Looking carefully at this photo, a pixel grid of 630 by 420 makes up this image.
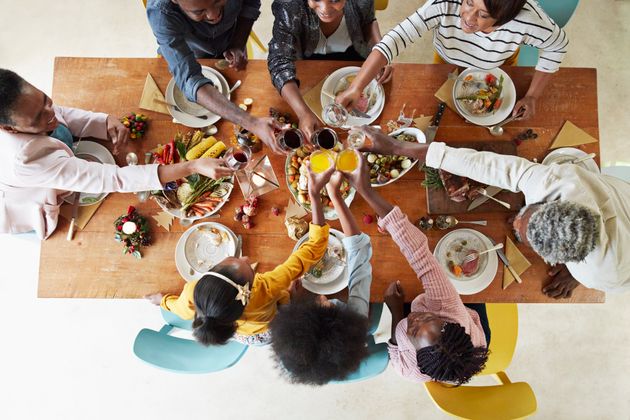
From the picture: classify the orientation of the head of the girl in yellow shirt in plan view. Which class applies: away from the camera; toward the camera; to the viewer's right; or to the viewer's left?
away from the camera

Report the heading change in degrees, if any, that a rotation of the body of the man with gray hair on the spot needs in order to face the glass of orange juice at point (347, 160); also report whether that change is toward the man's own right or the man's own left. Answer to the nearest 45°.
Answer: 0° — they already face it

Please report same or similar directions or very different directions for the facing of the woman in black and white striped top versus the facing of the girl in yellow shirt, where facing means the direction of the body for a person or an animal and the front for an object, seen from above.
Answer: very different directions

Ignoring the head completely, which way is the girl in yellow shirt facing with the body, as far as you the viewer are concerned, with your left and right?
facing away from the viewer

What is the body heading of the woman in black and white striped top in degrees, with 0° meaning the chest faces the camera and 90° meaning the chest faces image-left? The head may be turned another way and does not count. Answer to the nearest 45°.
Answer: approximately 0°

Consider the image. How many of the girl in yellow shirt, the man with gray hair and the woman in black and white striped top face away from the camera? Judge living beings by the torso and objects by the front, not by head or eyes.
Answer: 1

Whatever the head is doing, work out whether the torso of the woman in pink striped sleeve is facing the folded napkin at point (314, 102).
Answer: yes

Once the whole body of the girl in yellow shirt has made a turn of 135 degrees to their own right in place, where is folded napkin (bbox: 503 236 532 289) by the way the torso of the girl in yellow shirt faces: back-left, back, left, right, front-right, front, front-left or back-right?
front-left

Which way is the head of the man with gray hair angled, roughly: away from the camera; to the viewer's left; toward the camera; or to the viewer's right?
to the viewer's left

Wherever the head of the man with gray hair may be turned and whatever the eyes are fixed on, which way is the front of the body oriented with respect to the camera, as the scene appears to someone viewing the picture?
to the viewer's left

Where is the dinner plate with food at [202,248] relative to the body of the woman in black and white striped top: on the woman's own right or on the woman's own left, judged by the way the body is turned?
on the woman's own right
